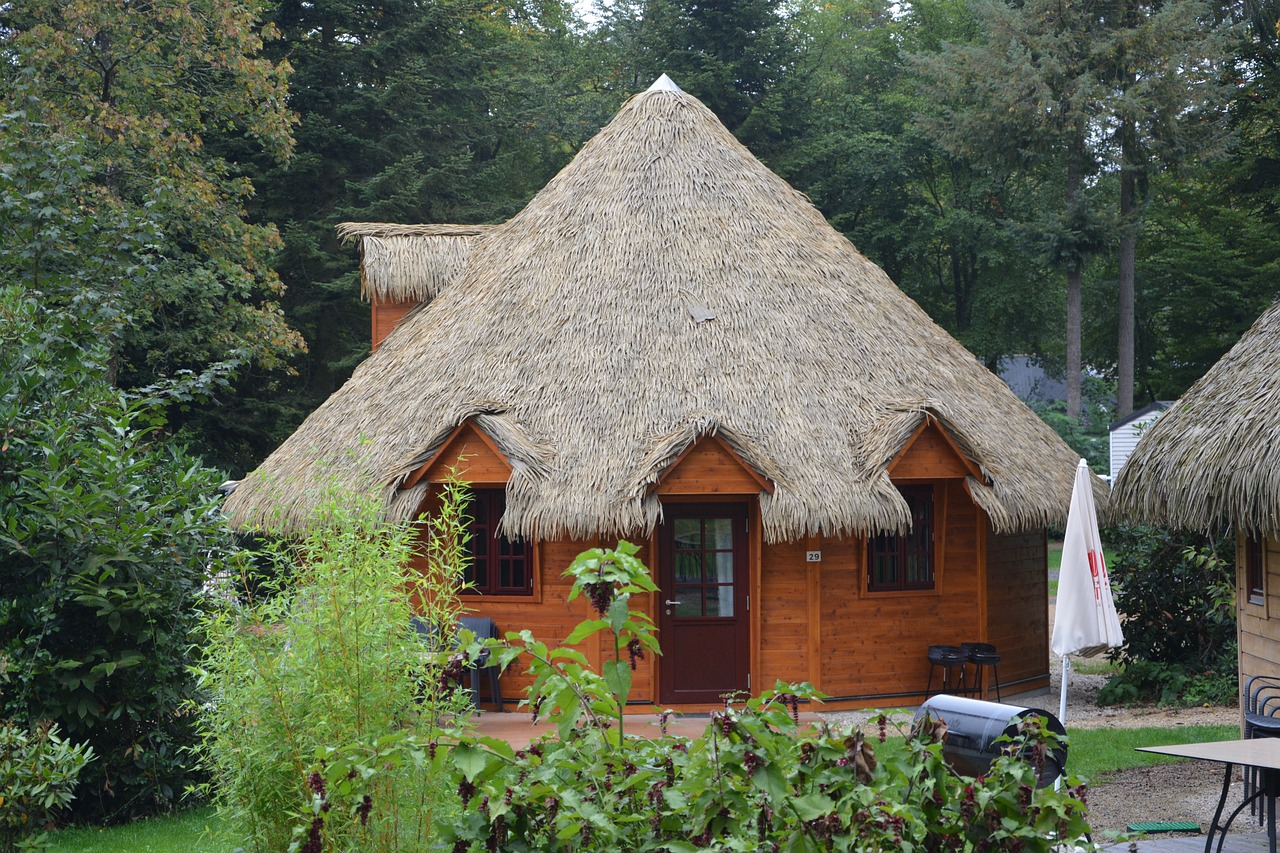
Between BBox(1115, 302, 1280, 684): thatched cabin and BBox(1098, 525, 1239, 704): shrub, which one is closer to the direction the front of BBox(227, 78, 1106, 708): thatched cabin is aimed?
the thatched cabin

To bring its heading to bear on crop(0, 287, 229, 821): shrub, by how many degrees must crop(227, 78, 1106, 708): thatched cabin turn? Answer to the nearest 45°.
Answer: approximately 45° to its right

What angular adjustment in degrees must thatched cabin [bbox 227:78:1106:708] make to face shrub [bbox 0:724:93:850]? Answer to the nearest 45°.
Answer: approximately 45° to its right

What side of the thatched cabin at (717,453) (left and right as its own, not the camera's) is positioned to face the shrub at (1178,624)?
left

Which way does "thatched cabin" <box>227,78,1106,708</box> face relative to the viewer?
toward the camera

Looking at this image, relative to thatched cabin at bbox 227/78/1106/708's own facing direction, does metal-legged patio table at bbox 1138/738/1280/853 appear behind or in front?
in front

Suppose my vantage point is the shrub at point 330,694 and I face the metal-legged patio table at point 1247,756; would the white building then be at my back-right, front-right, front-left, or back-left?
front-left

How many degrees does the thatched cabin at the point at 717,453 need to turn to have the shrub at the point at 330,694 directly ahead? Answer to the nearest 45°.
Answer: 0° — it already faces it

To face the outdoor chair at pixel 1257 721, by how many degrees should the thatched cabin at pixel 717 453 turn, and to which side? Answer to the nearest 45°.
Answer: approximately 45° to its left

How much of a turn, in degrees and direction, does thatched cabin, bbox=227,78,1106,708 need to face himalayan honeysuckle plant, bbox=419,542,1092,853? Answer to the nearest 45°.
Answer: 0° — it already faces it

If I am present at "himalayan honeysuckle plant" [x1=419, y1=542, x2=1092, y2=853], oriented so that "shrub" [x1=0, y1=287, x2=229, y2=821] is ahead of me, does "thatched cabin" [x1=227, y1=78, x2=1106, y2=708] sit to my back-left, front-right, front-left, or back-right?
front-right
